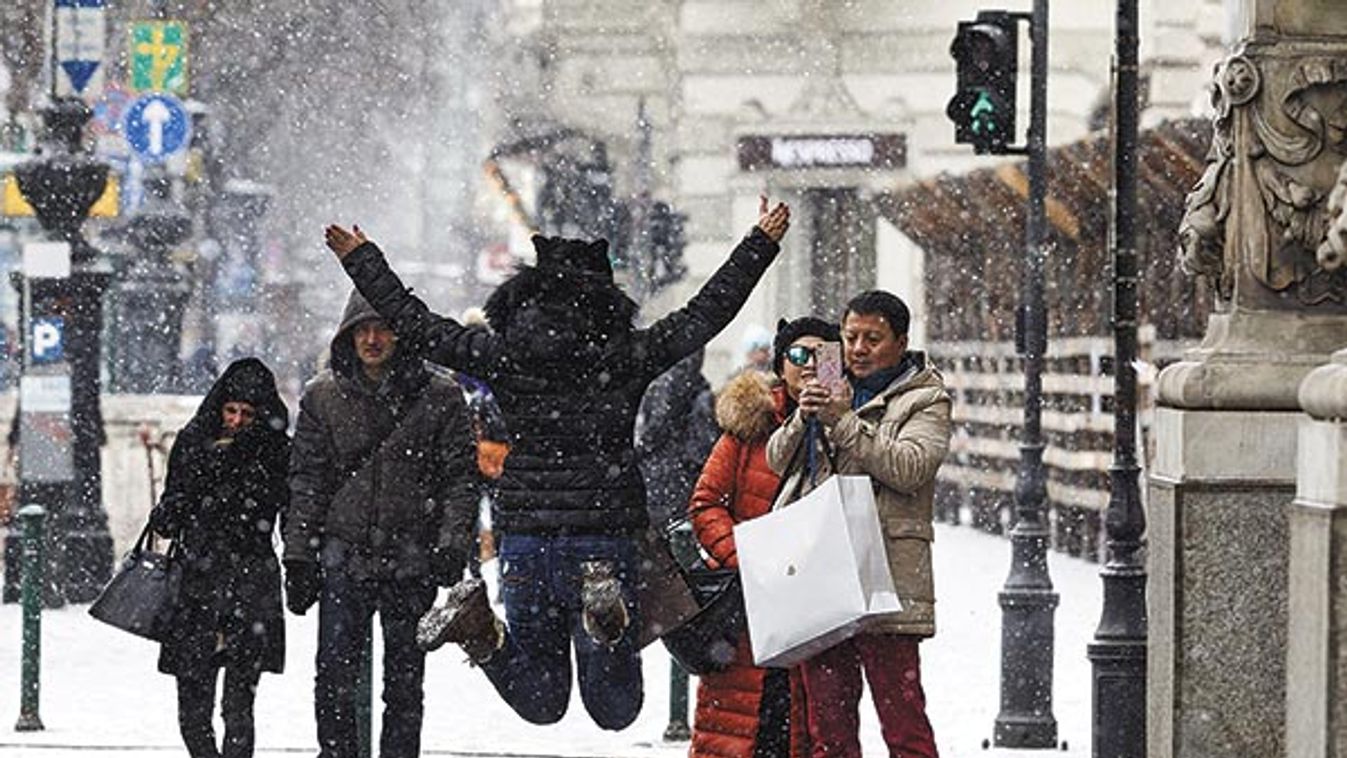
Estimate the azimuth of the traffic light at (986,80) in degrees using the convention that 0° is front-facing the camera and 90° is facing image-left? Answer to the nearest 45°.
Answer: approximately 45°

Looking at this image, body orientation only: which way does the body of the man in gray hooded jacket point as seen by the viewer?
toward the camera

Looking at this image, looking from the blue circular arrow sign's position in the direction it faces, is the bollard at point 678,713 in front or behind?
in front

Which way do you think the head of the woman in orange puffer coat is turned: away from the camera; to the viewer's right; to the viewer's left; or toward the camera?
toward the camera

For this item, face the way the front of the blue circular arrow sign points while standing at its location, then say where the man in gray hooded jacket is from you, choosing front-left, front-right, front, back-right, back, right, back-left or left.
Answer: front

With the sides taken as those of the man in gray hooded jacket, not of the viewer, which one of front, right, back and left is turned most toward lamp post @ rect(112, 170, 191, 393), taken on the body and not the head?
back

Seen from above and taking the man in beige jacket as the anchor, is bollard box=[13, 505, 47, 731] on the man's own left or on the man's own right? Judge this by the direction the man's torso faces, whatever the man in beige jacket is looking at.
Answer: on the man's own right

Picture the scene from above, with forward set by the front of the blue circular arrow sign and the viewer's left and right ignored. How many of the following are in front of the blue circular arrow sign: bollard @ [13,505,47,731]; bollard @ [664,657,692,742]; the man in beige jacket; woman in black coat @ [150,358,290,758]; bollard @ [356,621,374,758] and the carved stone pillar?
6

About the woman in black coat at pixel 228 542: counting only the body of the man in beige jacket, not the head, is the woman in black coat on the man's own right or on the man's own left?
on the man's own right

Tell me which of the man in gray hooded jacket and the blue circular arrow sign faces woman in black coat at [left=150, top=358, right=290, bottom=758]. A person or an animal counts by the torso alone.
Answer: the blue circular arrow sign

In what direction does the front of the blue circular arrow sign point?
toward the camera

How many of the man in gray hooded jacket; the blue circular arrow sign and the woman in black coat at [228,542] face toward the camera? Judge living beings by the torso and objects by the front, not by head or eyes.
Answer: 3

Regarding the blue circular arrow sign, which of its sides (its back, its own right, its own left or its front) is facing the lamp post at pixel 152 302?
back

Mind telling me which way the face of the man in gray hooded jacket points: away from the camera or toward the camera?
toward the camera

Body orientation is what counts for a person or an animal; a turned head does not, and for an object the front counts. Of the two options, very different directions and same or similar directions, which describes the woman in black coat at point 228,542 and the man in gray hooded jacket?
same or similar directions
